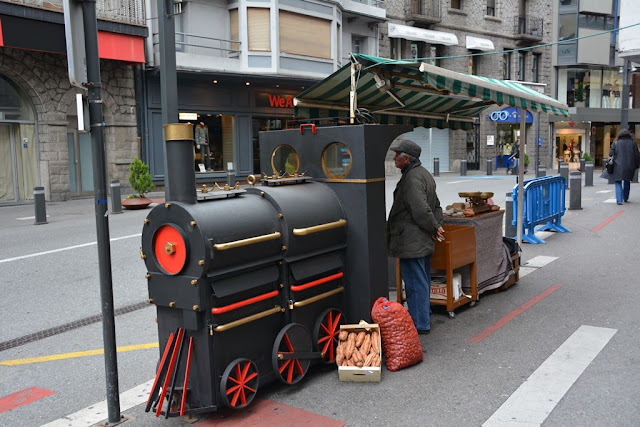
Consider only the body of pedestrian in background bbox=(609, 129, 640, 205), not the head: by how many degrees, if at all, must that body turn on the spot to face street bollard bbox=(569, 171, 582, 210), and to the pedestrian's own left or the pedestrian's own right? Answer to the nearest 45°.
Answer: approximately 135° to the pedestrian's own left

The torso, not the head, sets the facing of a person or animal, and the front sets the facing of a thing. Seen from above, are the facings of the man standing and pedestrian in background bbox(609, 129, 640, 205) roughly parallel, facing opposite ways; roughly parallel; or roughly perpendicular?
roughly perpendicular

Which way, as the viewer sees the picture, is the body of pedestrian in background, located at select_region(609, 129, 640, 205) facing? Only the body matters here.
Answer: away from the camera

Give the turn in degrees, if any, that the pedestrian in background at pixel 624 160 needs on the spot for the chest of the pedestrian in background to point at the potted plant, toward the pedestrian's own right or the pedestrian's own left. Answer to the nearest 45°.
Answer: approximately 90° to the pedestrian's own left

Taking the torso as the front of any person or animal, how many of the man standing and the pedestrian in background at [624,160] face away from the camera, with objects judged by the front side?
1
